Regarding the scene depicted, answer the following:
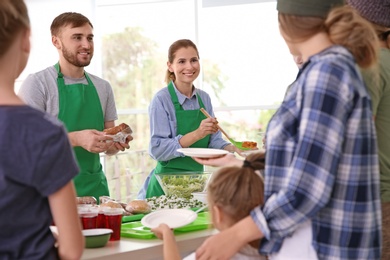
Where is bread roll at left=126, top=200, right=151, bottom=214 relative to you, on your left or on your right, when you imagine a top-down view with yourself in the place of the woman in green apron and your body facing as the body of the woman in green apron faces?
on your right

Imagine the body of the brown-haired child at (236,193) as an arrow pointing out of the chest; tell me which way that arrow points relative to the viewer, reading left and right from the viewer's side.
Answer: facing away from the viewer and to the left of the viewer

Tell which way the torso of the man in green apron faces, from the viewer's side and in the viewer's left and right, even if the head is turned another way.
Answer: facing the viewer and to the right of the viewer

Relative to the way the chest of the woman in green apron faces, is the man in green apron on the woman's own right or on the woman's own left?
on the woman's own right

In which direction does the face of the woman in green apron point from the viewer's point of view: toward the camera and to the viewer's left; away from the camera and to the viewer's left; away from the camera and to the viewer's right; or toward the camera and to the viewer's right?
toward the camera and to the viewer's right

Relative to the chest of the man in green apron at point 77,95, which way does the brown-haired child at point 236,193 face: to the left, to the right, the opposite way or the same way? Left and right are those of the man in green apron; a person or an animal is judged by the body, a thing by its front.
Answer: the opposite way

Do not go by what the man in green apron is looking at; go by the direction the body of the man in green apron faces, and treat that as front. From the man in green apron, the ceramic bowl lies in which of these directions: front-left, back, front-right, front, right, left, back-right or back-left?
front-right

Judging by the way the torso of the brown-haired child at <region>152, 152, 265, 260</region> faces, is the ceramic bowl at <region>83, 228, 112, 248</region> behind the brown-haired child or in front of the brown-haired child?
in front

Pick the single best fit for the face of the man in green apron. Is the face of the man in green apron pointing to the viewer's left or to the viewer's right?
to the viewer's right

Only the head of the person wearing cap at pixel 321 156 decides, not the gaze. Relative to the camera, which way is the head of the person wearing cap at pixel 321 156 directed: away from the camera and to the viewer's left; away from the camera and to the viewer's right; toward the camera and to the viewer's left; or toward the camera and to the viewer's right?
away from the camera and to the viewer's left

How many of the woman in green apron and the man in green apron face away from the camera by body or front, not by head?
0

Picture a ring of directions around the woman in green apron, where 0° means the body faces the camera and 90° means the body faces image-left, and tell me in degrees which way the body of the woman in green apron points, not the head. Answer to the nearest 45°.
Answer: approximately 315°
